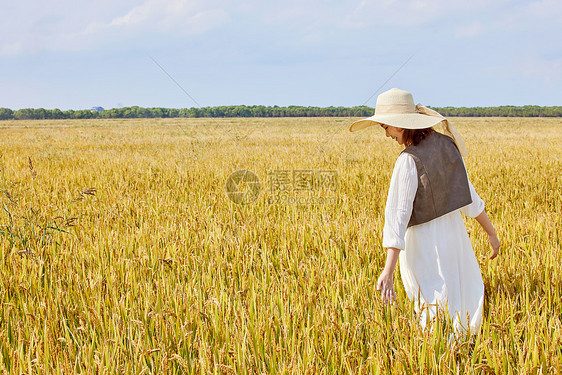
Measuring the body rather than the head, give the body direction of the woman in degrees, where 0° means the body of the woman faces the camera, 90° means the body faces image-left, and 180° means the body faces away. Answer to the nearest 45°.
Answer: approximately 135°
